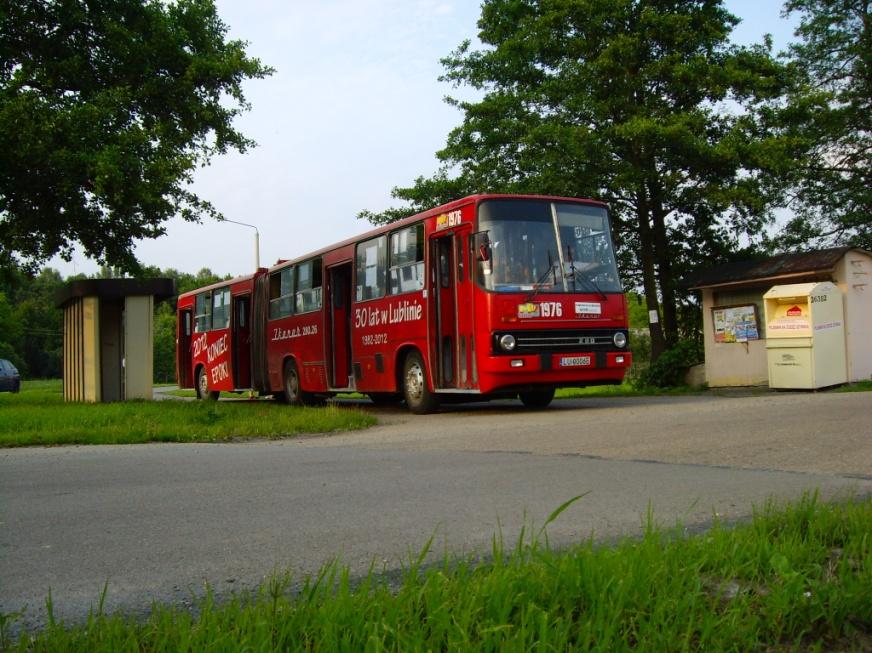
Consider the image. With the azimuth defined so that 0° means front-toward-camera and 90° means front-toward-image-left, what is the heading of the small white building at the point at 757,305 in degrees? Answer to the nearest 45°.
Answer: approximately 45°

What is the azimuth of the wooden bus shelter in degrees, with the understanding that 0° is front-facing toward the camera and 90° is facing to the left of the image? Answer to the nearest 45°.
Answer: approximately 315°

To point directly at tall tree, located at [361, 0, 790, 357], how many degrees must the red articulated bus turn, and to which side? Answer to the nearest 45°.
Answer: approximately 90° to its left

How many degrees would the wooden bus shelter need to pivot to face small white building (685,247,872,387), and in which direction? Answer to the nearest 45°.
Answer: approximately 45° to its left

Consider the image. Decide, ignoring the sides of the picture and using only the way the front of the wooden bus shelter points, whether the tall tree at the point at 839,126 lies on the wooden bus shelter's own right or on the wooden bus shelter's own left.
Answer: on the wooden bus shelter's own left

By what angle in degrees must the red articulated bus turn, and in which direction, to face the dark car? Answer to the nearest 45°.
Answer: approximately 180°

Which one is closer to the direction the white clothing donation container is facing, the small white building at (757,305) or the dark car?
the dark car

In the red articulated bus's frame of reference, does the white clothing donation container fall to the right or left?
on its left

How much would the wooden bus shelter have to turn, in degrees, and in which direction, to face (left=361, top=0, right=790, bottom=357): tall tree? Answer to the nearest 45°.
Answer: approximately 45° to its left

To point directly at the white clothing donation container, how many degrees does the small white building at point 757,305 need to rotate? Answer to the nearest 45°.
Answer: approximately 45° to its left
